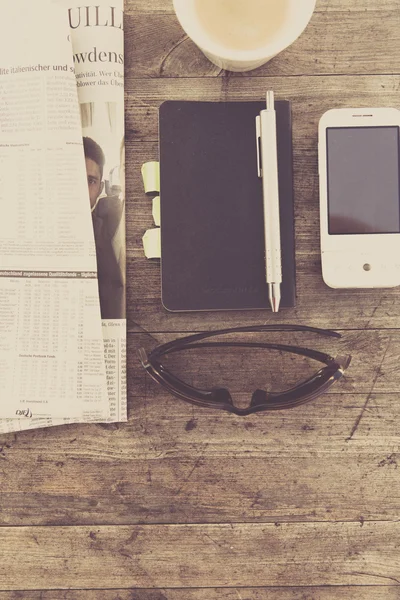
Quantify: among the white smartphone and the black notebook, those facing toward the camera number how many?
2
